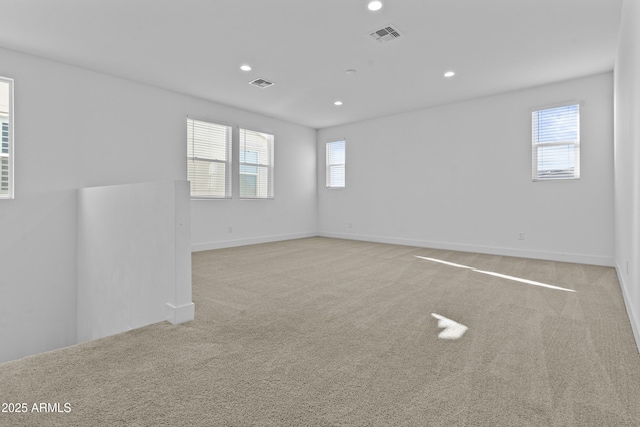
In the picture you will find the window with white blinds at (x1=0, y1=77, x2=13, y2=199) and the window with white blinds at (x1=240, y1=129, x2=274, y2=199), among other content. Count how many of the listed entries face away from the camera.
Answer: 0

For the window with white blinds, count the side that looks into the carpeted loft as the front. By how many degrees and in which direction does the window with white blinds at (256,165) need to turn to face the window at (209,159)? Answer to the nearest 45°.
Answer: approximately 90° to its right

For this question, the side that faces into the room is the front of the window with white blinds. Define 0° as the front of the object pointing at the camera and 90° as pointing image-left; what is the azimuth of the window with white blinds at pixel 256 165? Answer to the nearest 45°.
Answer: approximately 315°

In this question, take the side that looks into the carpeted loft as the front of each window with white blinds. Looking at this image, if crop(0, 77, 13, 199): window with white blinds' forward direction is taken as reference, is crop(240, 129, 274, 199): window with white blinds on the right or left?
on its left

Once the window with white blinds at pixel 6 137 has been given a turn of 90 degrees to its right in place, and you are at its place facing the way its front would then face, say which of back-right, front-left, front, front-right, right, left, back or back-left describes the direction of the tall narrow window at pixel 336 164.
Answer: back-left

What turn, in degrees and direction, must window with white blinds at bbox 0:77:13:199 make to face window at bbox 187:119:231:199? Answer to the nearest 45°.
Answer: approximately 45° to its left
